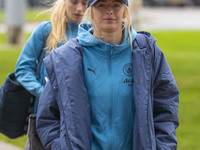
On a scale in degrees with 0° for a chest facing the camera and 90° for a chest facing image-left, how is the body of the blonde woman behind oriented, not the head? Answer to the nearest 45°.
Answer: approximately 315°

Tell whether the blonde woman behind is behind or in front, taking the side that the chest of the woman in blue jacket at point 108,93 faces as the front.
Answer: behind

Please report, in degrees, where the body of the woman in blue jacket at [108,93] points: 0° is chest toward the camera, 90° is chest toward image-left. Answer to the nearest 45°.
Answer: approximately 0°
